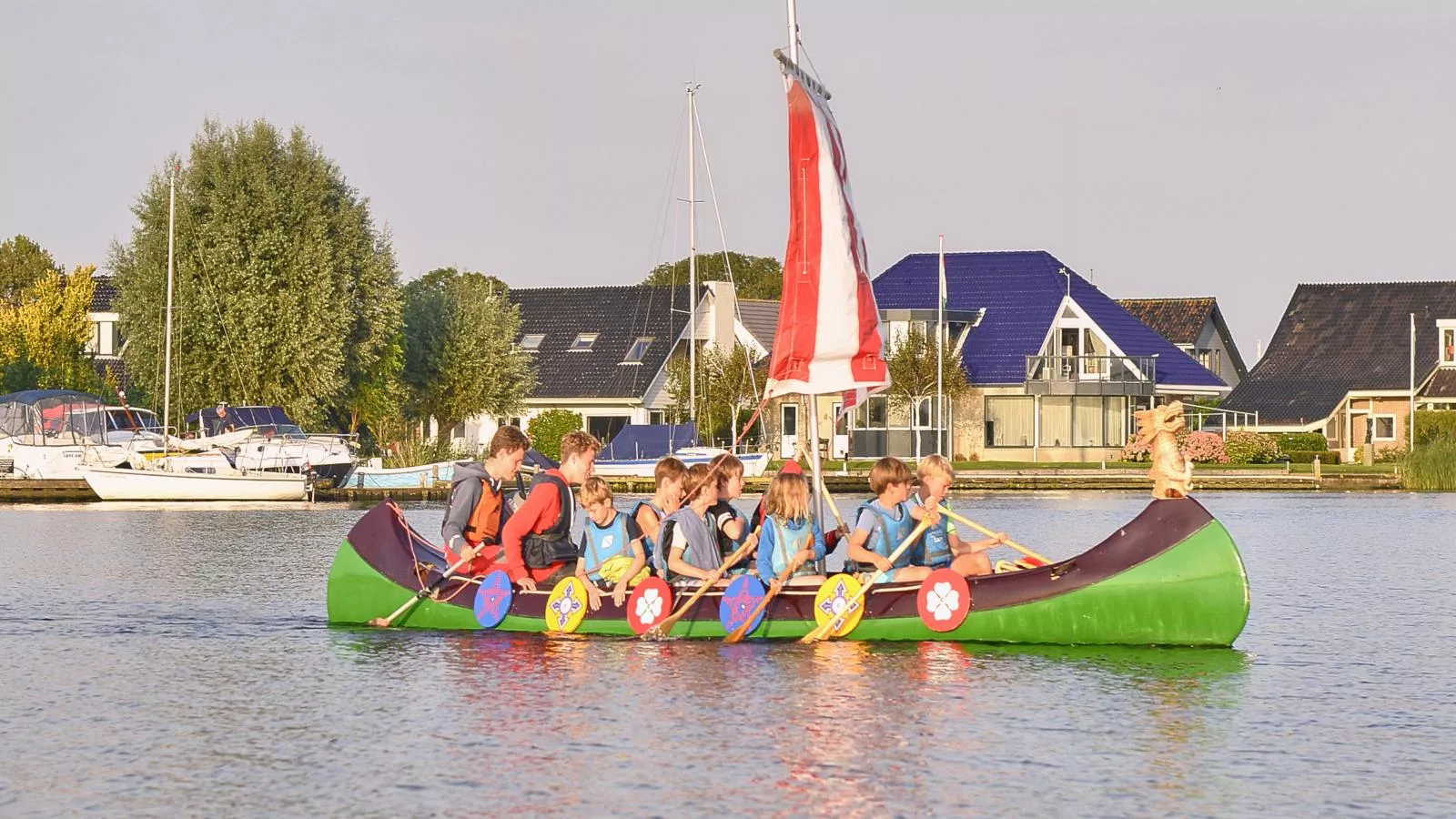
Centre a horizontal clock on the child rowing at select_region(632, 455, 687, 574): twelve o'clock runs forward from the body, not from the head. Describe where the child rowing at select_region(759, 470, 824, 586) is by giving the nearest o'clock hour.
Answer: the child rowing at select_region(759, 470, 824, 586) is roughly at 1 o'clock from the child rowing at select_region(632, 455, 687, 574).

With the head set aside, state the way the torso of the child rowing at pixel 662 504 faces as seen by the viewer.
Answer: to the viewer's right

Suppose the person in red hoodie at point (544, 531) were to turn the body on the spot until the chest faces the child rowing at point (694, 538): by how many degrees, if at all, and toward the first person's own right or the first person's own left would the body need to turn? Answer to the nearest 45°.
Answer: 0° — they already face them

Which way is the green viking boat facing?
to the viewer's right

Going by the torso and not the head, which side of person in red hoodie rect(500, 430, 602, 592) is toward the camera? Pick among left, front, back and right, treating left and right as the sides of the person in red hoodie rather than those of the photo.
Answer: right

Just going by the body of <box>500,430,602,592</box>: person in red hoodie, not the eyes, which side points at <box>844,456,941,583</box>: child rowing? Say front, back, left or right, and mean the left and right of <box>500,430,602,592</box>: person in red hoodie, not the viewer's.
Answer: front
